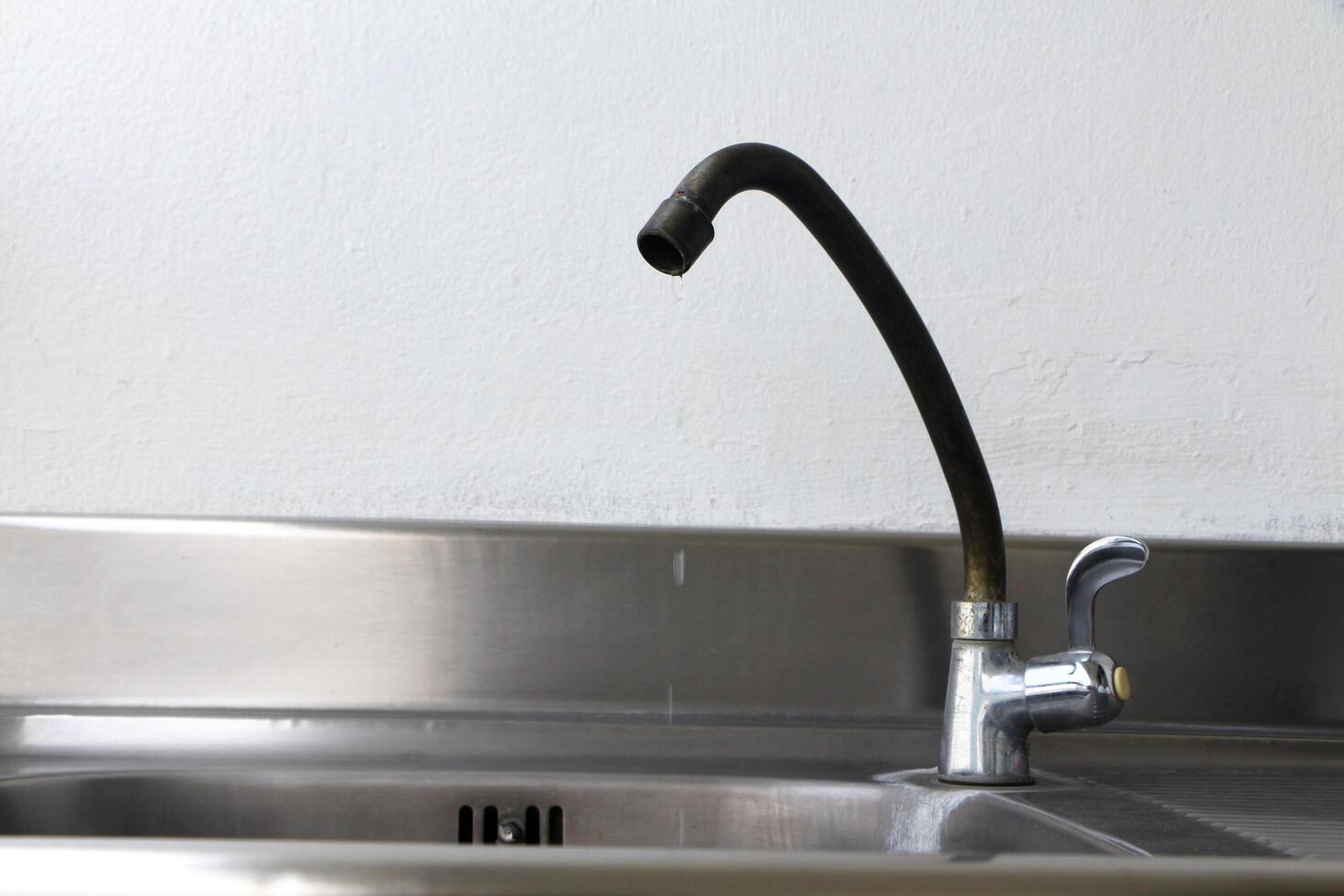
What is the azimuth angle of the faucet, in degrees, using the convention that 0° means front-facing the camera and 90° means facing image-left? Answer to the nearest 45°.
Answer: approximately 90°
